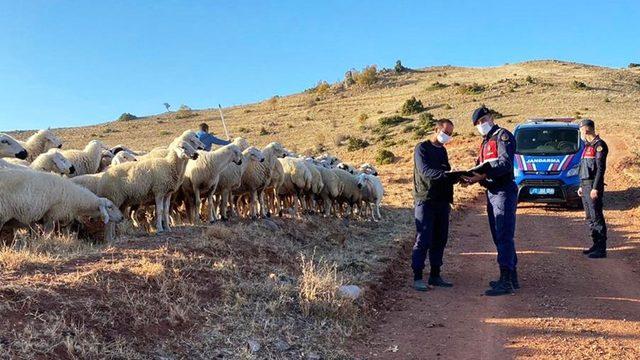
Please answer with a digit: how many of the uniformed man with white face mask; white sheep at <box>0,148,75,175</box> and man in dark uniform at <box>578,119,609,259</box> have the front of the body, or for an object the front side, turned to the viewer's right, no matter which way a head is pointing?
1

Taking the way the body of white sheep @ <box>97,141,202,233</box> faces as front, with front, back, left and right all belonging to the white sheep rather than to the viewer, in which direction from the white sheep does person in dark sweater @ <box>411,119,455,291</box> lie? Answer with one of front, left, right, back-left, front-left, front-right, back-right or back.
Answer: front-right

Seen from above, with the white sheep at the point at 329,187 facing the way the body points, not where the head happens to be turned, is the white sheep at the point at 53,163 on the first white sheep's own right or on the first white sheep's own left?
on the first white sheep's own right

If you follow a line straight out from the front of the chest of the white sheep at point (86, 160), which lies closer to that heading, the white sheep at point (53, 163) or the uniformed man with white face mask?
the uniformed man with white face mask

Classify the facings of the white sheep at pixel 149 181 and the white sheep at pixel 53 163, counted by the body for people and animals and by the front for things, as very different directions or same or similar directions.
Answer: same or similar directions

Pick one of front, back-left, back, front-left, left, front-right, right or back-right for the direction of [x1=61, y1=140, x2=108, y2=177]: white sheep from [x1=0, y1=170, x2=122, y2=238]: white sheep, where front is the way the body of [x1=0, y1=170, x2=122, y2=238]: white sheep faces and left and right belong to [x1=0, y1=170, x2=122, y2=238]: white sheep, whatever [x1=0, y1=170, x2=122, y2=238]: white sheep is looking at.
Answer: left

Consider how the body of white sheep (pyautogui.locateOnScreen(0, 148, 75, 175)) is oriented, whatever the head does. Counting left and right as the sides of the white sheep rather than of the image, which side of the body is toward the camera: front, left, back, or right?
right

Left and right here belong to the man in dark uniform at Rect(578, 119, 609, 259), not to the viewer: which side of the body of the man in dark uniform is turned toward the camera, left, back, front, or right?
left

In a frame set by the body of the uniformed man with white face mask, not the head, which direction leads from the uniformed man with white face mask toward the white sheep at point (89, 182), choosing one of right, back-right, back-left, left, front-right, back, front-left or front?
front-right

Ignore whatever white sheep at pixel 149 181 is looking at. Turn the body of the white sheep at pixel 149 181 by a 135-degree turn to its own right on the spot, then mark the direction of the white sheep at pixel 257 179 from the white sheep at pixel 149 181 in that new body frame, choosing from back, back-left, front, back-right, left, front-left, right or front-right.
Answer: back

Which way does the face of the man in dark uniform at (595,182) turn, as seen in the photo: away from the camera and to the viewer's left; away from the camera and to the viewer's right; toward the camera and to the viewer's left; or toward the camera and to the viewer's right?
toward the camera and to the viewer's left

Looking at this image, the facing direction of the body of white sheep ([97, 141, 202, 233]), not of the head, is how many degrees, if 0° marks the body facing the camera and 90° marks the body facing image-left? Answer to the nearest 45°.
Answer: approximately 270°
